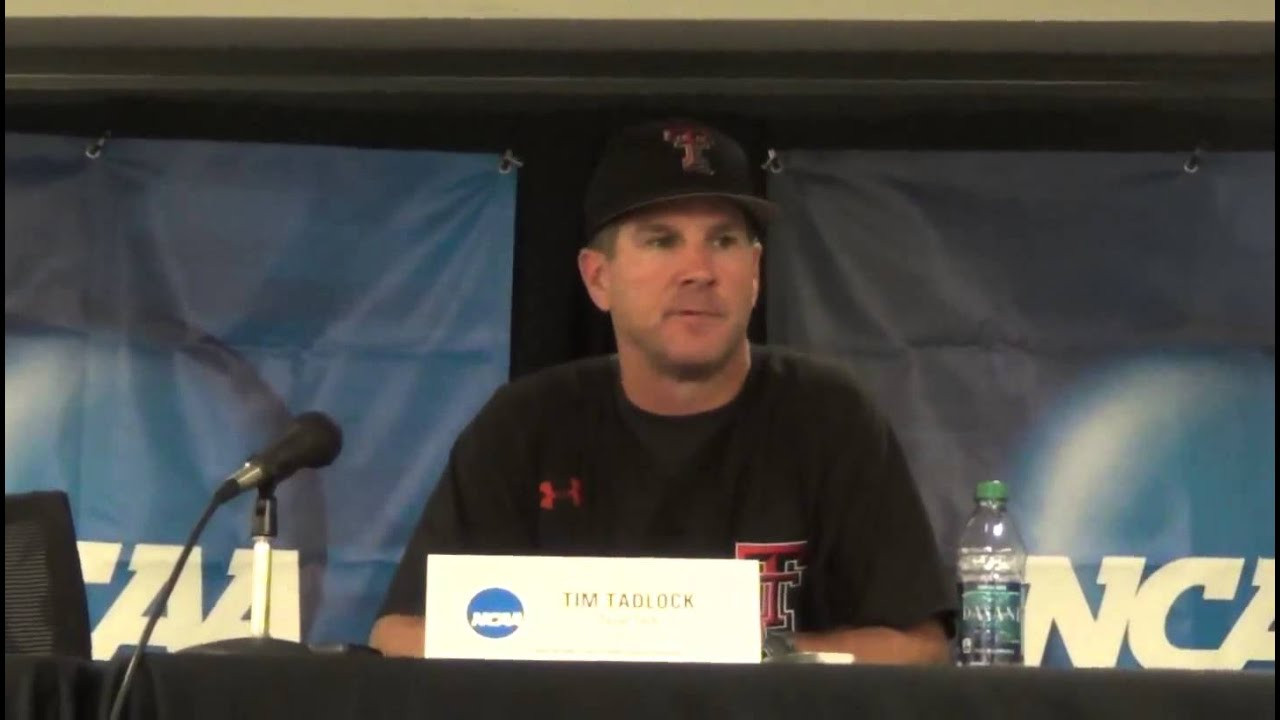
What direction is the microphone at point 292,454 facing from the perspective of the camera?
to the viewer's right

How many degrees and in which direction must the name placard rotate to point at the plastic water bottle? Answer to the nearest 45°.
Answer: approximately 135° to its left

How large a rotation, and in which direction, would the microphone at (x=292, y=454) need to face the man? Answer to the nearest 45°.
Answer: approximately 45° to its left

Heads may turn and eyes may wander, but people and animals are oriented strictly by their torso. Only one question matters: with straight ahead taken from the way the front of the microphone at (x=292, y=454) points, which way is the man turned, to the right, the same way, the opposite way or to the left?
to the right

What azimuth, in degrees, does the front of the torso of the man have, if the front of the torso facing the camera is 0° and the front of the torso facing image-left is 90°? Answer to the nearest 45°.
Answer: approximately 0°

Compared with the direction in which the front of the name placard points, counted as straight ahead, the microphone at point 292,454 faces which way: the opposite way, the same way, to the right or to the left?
to the left

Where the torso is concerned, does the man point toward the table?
yes

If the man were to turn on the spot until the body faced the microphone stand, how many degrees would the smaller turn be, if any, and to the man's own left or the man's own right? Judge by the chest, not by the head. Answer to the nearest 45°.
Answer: approximately 45° to the man's own right
